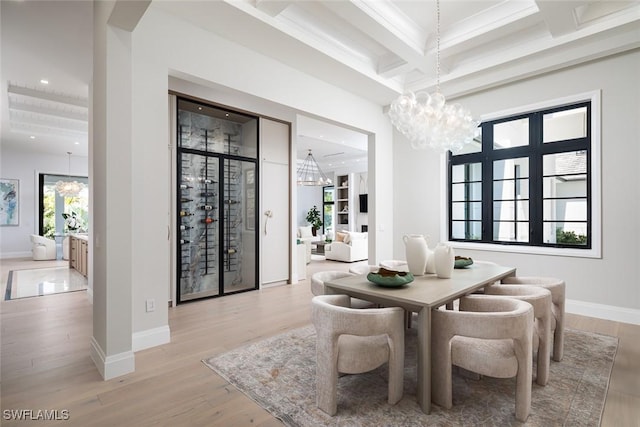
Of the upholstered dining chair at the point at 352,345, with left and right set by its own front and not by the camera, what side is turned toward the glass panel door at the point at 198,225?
left

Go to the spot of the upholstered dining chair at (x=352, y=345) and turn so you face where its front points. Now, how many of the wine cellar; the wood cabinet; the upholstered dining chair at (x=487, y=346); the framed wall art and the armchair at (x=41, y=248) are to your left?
4

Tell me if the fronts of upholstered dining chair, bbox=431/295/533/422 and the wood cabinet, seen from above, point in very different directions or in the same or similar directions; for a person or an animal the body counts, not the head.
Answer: very different directions

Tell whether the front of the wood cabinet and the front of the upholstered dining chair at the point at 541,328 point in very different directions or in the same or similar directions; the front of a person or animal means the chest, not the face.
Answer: very different directions

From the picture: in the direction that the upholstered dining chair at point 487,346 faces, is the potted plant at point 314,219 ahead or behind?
ahead

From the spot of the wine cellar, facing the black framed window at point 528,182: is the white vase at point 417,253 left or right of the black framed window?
right

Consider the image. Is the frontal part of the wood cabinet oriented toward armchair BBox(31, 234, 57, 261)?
no

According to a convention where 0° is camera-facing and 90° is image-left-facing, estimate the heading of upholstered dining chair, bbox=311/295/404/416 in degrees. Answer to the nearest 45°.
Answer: approximately 225°

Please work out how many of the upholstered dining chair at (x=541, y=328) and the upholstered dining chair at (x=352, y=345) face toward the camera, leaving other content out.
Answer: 0

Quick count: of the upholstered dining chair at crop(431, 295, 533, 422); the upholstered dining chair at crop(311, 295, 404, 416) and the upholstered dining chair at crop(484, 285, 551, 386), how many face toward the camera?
0

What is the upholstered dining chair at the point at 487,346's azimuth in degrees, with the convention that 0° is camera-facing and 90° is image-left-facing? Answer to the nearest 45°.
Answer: approximately 135°

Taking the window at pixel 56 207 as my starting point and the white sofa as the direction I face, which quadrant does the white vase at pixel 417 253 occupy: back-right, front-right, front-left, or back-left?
front-right

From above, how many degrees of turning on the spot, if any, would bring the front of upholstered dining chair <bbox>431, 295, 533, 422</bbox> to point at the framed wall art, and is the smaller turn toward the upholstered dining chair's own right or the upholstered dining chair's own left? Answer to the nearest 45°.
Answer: approximately 45° to the upholstered dining chair's own left

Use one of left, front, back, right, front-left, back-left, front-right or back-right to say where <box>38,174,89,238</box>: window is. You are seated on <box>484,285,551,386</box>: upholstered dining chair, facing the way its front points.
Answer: front-left

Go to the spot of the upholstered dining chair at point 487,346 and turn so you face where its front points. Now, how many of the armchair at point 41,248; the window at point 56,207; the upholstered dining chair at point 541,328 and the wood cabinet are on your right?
1
